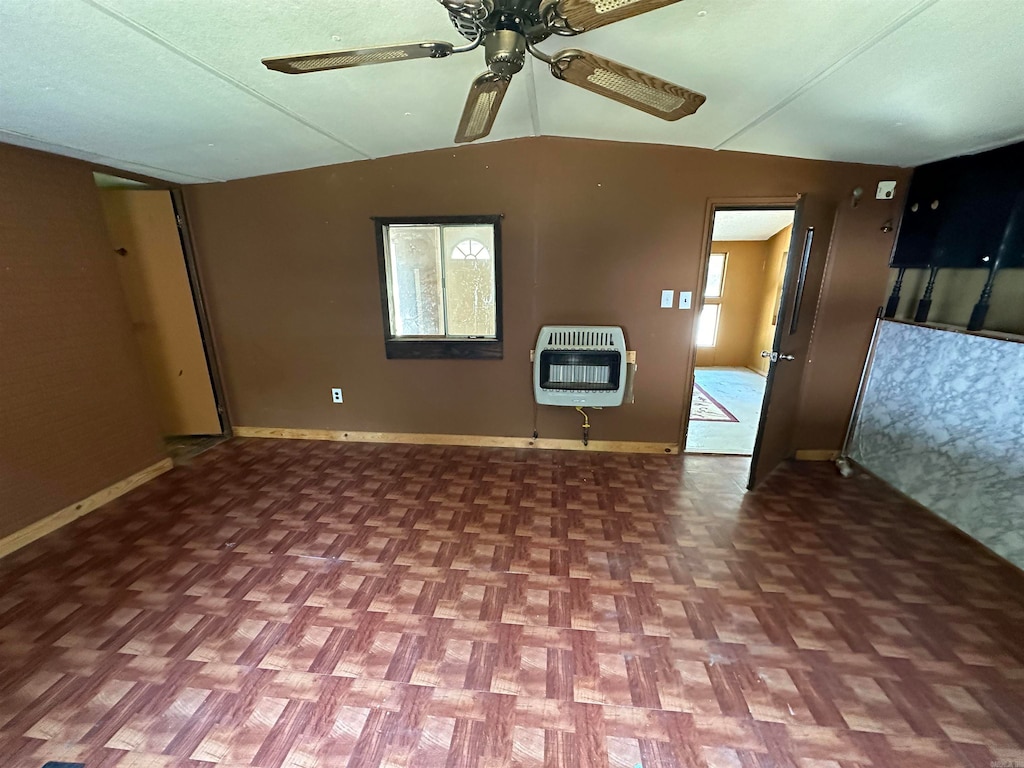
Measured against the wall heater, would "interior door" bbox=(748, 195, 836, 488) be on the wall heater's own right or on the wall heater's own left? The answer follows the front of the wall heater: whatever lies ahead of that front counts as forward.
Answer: on the wall heater's own left

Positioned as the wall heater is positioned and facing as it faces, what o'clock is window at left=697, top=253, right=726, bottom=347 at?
The window is roughly at 7 o'clock from the wall heater.

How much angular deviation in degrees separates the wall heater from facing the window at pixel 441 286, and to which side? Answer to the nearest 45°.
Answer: approximately 90° to its right

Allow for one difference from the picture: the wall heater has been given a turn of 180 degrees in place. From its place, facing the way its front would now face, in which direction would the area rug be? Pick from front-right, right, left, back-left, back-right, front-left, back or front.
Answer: front-right

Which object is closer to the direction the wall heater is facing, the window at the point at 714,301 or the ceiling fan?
the ceiling fan

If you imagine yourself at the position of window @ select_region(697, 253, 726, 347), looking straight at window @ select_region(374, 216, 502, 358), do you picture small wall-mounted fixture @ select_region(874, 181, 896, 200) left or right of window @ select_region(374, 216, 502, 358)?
left

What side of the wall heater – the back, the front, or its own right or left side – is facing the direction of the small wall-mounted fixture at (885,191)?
left

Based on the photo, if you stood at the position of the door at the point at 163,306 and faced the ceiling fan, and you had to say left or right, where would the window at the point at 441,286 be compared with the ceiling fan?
left

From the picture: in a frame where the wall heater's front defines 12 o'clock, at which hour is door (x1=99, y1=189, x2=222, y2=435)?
The door is roughly at 3 o'clock from the wall heater.

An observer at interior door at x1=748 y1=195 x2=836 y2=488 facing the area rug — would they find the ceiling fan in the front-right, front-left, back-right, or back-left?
back-left

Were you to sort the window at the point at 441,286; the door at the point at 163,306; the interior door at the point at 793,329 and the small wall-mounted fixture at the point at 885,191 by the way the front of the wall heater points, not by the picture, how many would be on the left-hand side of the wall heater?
2

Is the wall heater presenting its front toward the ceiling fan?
yes

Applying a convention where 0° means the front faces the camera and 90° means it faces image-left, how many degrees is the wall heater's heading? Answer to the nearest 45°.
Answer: approximately 0°
